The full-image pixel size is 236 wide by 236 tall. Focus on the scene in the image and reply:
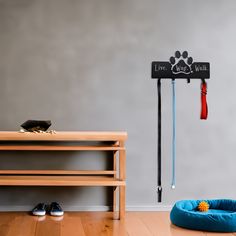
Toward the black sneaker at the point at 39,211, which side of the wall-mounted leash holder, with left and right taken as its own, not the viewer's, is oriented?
right

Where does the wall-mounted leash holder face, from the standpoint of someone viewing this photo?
facing the viewer

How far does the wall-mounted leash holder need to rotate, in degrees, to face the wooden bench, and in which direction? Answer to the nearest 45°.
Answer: approximately 45° to its right
